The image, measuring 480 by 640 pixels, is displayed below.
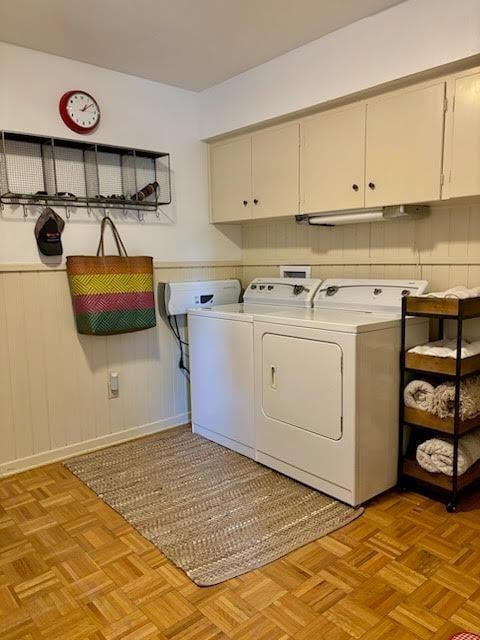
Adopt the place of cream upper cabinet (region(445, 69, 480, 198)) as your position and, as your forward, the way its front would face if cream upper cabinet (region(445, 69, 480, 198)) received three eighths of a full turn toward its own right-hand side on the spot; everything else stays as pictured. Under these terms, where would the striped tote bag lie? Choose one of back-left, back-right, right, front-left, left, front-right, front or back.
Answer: left

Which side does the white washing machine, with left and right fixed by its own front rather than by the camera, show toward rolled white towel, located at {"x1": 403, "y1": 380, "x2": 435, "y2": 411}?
left

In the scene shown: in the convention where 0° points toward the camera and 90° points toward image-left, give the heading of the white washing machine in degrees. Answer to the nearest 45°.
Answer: approximately 45°

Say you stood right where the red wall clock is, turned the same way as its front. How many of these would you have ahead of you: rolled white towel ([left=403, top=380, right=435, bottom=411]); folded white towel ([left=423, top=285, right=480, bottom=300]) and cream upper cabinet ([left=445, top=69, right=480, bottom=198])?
3

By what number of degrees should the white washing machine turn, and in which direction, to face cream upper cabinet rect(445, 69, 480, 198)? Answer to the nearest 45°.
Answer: approximately 90° to its left

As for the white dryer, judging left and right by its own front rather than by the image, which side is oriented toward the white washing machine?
right

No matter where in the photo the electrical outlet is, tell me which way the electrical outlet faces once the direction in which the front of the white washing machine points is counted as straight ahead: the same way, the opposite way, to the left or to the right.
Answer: to the left

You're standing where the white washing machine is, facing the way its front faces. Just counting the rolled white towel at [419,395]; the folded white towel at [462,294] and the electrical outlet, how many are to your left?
2
